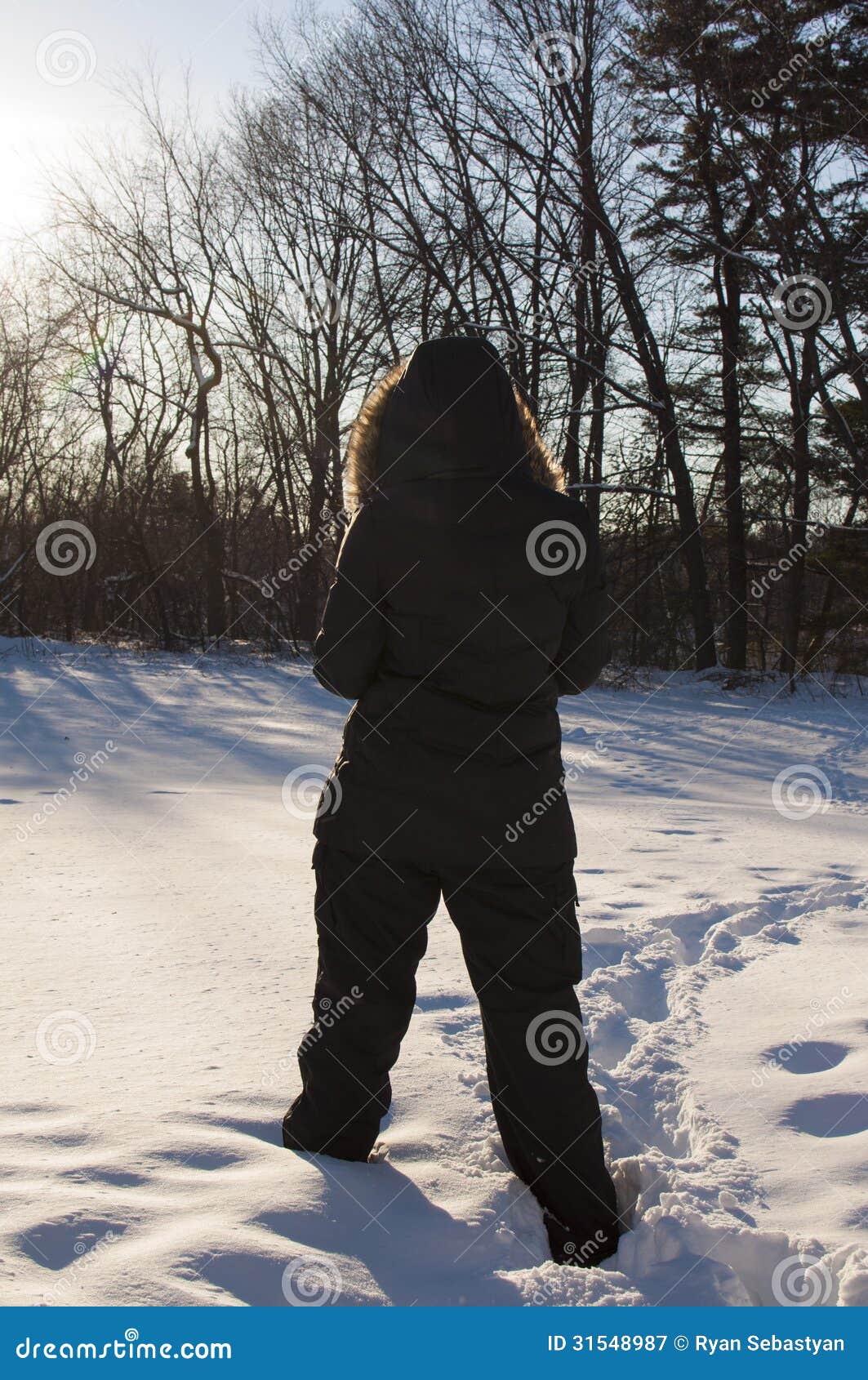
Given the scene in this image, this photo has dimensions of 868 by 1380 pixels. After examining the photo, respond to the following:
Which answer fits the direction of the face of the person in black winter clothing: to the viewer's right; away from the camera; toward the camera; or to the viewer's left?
away from the camera

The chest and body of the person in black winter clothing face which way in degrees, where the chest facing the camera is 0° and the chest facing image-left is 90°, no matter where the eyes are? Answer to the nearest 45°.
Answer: approximately 180°
